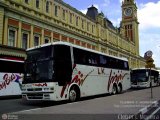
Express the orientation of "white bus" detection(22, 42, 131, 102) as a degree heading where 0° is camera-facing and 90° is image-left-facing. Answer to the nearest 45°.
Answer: approximately 45°

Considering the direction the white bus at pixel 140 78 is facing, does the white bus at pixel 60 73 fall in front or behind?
in front

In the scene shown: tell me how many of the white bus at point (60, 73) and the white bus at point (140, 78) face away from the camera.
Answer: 0

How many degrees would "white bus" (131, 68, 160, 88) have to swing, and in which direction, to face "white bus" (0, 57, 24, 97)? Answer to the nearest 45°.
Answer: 0° — it already faces it
